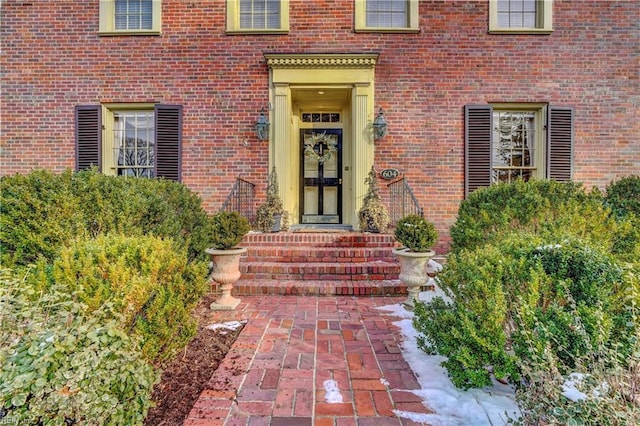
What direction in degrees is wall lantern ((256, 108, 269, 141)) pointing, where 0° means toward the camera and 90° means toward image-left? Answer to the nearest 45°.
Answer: approximately 0°

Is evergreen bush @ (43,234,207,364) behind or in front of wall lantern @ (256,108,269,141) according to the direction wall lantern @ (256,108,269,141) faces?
in front

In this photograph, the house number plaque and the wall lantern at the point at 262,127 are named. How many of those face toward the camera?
2

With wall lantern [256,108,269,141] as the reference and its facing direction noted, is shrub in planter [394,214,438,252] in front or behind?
in front

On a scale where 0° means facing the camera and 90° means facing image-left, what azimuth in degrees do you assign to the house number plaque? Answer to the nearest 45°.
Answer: approximately 0°

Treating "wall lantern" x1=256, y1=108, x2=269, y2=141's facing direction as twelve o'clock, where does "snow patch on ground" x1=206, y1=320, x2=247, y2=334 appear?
The snow patch on ground is roughly at 12 o'clock from the wall lantern.

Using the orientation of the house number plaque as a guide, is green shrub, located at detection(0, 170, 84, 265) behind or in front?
in front

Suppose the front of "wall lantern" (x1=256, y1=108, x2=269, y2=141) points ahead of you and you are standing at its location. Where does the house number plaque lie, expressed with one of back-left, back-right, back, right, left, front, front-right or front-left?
left
